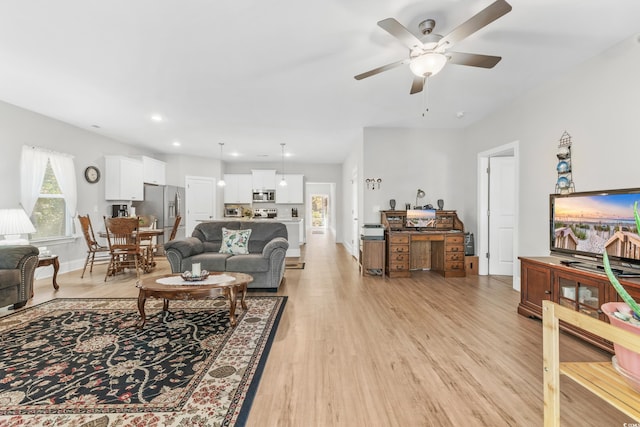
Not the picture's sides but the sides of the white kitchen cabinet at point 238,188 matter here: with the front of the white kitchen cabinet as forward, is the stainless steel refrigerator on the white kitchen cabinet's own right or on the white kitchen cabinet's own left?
on the white kitchen cabinet's own right

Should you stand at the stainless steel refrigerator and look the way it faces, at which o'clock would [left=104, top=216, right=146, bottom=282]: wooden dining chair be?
The wooden dining chair is roughly at 2 o'clock from the stainless steel refrigerator.

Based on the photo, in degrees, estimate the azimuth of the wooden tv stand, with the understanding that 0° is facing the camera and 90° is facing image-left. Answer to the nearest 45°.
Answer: approximately 45°

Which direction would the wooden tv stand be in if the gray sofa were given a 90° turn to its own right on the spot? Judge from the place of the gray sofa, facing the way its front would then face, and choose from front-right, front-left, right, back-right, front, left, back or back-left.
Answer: back

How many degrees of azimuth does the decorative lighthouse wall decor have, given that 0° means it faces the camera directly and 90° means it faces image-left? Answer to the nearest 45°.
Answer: approximately 45°

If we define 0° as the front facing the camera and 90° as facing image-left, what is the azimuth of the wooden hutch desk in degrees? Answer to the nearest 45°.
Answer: approximately 0°

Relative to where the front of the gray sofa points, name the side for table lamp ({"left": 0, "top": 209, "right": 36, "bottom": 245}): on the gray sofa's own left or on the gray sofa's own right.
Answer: on the gray sofa's own right

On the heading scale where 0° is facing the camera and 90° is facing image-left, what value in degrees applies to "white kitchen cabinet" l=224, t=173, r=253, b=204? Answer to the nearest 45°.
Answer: approximately 0°

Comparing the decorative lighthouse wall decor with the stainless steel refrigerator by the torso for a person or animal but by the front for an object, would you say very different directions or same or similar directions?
very different directions

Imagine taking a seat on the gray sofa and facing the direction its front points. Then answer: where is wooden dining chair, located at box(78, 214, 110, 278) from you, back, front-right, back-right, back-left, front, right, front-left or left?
right

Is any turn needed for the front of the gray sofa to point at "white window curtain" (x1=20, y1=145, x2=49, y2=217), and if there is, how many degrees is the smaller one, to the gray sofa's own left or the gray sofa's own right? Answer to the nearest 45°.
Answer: approximately 90° to the gray sofa's own right

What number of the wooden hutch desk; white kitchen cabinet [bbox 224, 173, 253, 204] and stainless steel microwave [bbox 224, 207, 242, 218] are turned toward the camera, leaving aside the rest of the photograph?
3

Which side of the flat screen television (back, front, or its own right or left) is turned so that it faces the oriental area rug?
front

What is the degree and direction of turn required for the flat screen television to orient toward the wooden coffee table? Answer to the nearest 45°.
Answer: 0° — it already faces it
